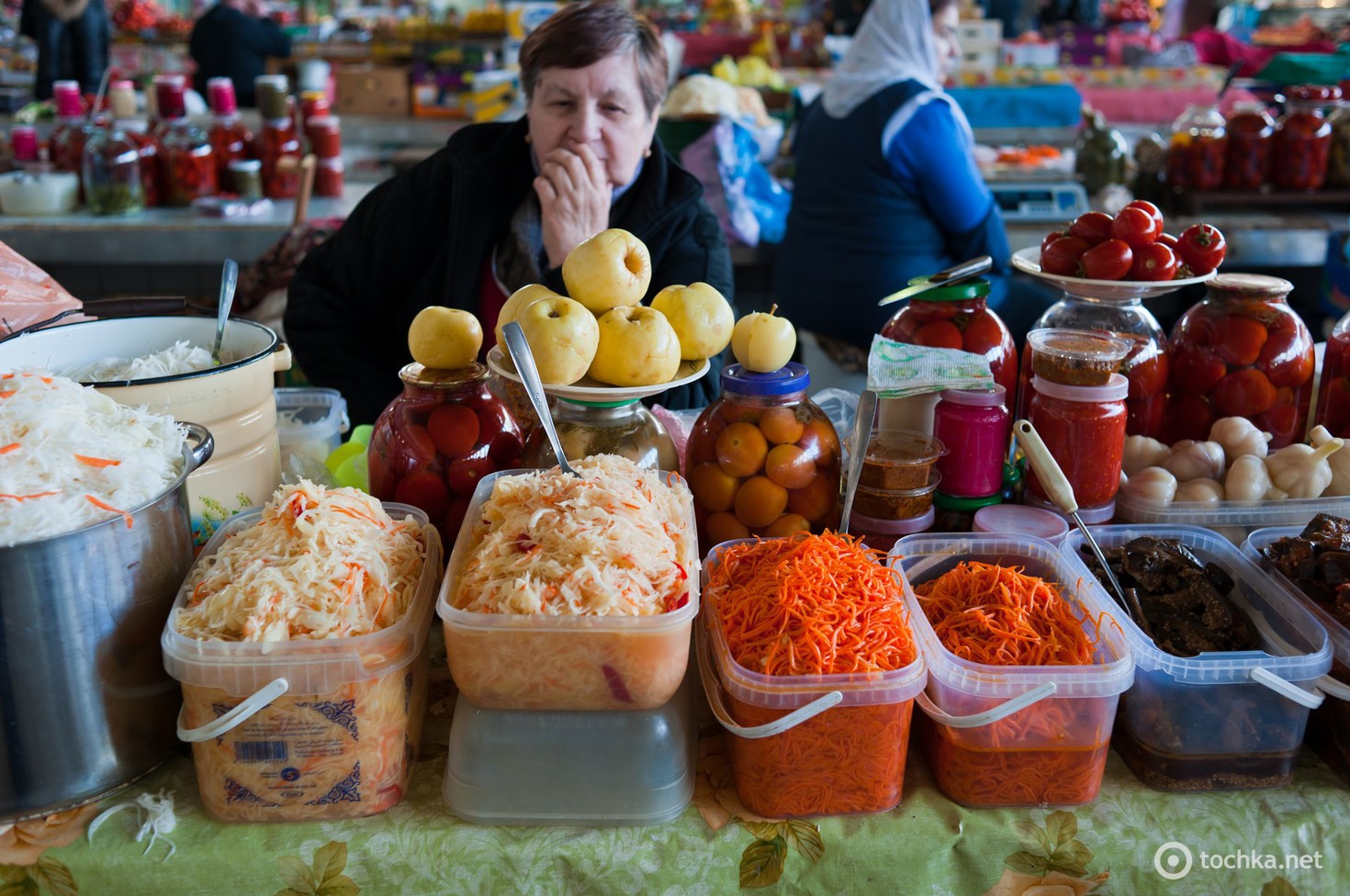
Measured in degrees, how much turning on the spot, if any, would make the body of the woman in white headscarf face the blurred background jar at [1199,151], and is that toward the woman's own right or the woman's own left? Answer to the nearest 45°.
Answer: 0° — they already face it

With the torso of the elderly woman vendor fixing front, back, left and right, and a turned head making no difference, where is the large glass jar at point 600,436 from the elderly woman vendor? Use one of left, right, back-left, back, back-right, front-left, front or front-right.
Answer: front

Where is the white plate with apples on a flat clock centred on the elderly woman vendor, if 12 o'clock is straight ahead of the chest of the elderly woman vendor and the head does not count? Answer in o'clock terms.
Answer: The white plate with apples is roughly at 12 o'clock from the elderly woman vendor.

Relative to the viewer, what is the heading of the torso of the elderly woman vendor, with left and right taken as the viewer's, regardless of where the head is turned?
facing the viewer

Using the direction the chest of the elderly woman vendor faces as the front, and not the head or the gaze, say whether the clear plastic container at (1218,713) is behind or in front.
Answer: in front

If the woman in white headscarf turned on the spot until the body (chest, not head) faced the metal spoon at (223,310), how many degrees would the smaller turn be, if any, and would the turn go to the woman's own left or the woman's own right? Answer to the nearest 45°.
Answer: approximately 135° to the woman's own right

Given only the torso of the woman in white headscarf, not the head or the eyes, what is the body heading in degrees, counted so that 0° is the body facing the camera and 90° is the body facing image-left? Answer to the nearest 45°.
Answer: approximately 225°

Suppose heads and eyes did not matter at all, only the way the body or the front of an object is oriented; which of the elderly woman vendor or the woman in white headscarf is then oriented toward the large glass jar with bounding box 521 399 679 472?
the elderly woman vendor

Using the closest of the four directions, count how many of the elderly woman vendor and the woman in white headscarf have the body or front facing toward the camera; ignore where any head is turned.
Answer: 1

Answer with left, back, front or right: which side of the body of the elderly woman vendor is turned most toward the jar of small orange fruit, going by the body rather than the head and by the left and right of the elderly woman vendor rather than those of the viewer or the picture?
front

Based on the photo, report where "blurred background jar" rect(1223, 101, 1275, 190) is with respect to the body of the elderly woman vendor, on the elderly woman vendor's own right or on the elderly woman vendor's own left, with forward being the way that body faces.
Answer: on the elderly woman vendor's own left

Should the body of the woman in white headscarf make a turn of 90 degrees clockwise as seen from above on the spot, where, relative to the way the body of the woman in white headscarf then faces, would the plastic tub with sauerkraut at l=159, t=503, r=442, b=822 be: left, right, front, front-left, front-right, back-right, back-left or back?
front-right

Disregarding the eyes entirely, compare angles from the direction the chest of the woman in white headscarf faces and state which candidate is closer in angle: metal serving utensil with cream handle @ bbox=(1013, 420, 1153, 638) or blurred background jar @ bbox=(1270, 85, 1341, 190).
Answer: the blurred background jar

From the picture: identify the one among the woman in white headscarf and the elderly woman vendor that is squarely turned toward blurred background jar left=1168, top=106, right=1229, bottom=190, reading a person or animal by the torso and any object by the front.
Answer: the woman in white headscarf

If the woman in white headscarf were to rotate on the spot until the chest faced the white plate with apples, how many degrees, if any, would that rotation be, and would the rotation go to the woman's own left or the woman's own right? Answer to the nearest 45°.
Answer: approximately 135° to the woman's own right
